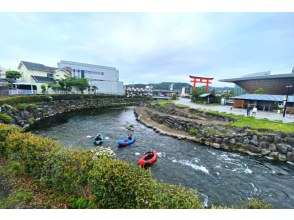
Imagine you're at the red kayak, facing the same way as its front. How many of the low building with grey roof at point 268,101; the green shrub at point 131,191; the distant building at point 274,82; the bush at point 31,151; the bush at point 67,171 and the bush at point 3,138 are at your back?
2
